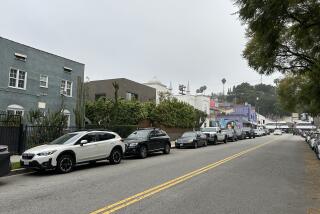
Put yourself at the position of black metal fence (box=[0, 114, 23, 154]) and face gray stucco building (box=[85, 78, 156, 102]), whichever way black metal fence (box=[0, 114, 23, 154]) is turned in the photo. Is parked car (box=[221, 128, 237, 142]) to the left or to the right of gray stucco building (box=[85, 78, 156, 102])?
right

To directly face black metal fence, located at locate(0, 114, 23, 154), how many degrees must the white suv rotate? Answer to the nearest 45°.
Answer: approximately 90° to its right

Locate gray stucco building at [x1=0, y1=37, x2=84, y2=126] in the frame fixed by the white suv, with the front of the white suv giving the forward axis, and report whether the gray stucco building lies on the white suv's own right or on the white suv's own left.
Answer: on the white suv's own right

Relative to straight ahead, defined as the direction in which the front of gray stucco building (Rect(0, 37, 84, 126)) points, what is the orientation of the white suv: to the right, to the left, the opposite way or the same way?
to the right

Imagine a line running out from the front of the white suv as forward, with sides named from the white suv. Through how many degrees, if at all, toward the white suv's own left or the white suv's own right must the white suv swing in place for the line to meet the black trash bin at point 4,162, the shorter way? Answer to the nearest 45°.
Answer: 0° — it already faces it

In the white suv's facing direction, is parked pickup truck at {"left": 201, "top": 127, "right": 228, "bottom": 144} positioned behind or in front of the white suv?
behind

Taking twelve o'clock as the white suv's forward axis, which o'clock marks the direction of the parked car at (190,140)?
The parked car is roughly at 6 o'clock from the white suv.

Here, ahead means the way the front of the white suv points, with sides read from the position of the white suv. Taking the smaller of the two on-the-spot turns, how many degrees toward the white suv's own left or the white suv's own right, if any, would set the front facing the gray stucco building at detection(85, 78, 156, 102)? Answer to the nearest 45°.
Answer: approximately 135° to the white suv's own right
